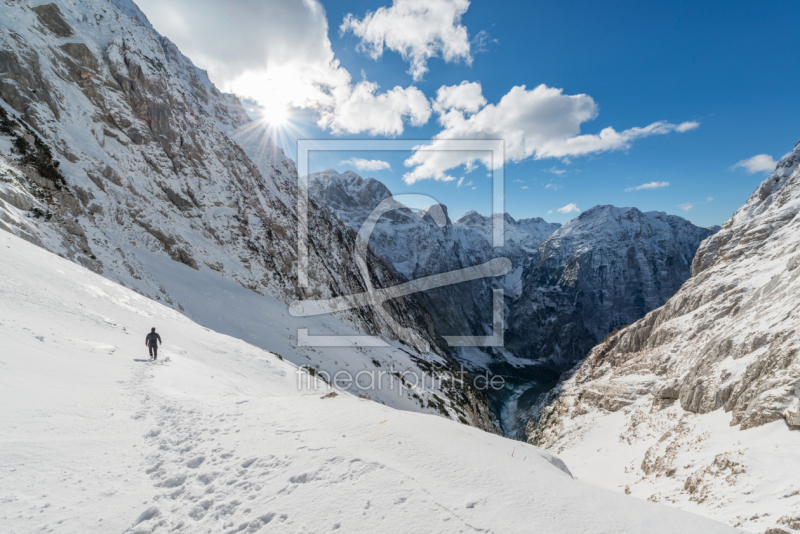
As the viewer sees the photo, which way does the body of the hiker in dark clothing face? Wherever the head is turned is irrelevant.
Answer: away from the camera

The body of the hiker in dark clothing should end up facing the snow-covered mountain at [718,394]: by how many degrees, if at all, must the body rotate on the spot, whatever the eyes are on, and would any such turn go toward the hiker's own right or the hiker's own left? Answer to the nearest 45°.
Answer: approximately 90° to the hiker's own right
